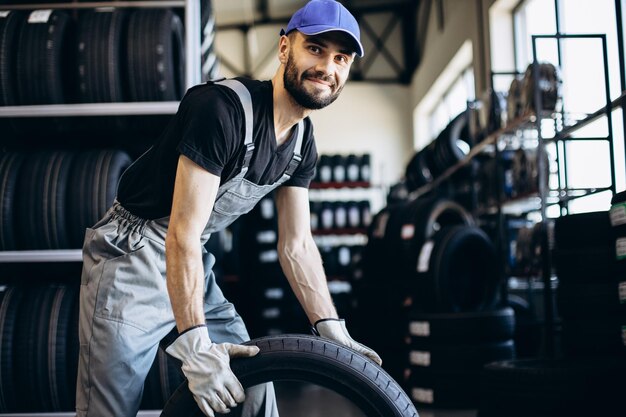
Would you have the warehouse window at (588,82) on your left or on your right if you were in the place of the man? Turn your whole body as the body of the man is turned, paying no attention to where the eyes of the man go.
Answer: on your left

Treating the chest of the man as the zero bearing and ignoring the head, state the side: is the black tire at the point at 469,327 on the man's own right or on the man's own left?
on the man's own left

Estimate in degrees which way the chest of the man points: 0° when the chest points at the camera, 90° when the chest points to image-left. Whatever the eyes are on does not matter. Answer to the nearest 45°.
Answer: approximately 315°

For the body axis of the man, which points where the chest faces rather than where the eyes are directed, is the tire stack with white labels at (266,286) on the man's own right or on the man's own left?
on the man's own left

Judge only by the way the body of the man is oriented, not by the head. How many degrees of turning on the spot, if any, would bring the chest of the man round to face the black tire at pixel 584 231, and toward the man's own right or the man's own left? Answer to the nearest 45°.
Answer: approximately 90° to the man's own left

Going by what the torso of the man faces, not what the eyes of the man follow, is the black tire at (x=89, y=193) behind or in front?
behind

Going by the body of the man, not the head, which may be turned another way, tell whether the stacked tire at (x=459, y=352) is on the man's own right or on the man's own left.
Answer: on the man's own left

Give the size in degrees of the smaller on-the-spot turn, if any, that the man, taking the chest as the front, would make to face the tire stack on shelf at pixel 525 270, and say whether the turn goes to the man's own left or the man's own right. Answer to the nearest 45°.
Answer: approximately 90° to the man's own left

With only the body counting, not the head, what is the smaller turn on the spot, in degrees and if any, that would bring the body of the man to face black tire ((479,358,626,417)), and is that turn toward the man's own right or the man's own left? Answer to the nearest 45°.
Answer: approximately 90° to the man's own left
